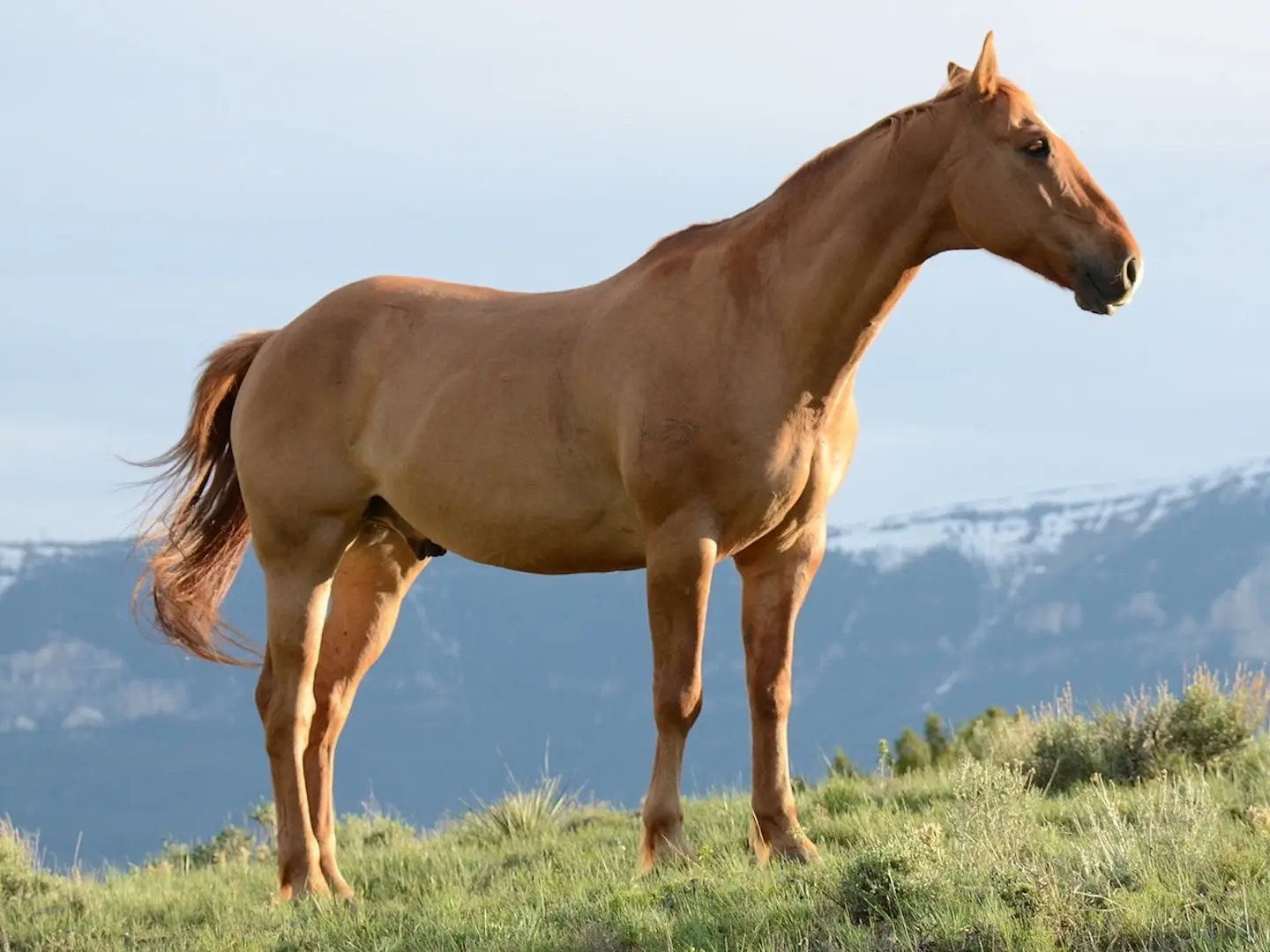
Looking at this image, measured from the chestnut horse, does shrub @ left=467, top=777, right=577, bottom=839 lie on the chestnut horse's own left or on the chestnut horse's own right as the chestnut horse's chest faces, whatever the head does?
on the chestnut horse's own left

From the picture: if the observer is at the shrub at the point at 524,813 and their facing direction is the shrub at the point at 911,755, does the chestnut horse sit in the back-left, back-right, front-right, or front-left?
back-right

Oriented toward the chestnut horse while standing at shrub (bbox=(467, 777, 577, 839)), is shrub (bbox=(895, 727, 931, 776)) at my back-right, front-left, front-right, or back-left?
back-left

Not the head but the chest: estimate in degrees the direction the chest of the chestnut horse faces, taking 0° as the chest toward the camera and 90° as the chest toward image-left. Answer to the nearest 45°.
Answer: approximately 270°

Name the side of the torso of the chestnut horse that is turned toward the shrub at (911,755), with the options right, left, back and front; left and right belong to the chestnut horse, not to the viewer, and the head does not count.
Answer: left
